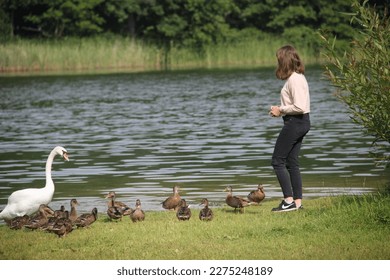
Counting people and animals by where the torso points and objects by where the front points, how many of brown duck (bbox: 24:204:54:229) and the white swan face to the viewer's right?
2

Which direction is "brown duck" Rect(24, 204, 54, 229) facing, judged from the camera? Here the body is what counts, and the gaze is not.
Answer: to the viewer's right

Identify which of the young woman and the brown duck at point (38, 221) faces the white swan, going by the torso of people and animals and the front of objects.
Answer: the young woman

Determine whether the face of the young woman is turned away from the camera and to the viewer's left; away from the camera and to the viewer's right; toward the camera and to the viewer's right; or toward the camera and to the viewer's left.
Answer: away from the camera and to the viewer's left

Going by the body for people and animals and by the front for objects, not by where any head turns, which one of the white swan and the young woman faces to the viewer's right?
the white swan

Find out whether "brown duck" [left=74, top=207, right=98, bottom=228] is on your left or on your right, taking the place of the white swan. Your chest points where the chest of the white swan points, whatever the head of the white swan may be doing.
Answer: on your right

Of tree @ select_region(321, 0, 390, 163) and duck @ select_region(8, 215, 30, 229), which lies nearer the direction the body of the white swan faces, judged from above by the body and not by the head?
the tree

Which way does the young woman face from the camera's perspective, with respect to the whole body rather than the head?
to the viewer's left

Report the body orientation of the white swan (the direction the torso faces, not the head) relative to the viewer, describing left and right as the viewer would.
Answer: facing to the right of the viewer
